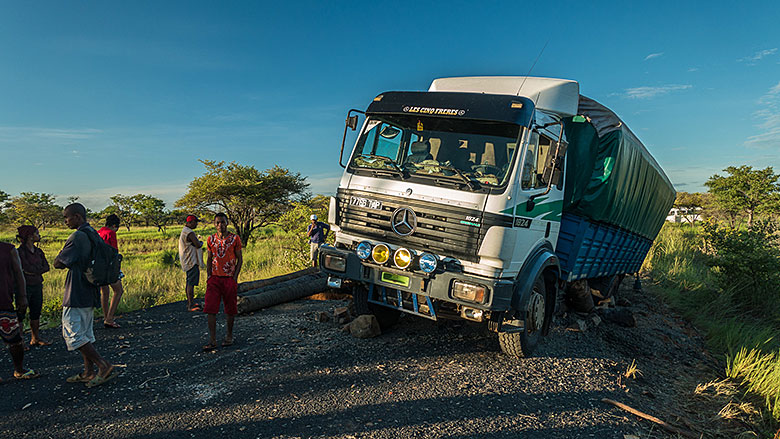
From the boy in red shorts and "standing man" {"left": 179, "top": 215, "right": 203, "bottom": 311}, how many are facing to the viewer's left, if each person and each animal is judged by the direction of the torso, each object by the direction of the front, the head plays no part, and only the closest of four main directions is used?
0

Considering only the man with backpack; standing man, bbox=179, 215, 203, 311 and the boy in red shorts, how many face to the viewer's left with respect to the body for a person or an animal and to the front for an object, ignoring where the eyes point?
1

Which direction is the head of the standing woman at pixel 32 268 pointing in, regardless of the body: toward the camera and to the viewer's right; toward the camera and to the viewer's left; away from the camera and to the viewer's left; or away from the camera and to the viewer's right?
toward the camera and to the viewer's right

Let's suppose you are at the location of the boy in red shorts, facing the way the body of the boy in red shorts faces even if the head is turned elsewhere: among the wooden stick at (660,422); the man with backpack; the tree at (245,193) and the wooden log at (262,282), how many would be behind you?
2

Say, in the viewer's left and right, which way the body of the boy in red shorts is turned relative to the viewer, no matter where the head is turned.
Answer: facing the viewer

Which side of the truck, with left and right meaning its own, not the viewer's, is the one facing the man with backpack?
front

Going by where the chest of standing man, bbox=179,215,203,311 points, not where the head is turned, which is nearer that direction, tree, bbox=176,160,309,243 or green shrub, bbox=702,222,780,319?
the green shrub

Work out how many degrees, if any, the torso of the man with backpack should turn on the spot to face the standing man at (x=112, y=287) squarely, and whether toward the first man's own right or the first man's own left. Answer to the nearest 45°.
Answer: approximately 90° to the first man's own right

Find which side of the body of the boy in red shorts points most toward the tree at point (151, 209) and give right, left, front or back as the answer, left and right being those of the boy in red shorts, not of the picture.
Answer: back

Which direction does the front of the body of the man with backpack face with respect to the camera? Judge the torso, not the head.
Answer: to the viewer's left

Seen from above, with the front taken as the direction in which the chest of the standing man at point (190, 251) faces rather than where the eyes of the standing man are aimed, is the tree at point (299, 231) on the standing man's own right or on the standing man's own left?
on the standing man's own left

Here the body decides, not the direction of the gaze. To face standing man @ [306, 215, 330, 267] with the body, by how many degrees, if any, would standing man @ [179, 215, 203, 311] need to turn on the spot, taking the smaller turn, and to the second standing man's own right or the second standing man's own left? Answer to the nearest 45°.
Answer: approximately 45° to the second standing man's own left

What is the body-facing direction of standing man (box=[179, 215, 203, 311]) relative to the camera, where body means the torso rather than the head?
to the viewer's right

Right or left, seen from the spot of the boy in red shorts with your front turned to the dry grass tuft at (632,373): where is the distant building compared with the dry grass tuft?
left
